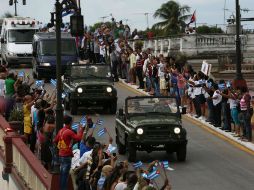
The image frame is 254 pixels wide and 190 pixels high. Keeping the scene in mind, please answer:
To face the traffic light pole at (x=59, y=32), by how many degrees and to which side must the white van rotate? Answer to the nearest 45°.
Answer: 0° — it already faces it

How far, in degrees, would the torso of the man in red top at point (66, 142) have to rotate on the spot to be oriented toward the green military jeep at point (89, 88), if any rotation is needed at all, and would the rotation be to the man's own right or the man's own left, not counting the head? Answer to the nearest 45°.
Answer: approximately 45° to the man's own left

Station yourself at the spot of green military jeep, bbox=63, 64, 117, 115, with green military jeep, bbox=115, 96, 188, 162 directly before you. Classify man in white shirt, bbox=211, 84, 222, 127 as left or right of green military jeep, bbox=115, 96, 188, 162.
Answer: left

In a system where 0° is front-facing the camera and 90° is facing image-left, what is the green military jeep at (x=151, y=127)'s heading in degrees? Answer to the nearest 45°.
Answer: approximately 0°

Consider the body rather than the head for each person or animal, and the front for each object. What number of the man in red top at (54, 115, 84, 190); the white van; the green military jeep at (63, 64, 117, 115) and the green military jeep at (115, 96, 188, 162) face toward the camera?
3

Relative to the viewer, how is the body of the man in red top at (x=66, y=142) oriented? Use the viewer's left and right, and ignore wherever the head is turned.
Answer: facing away from the viewer and to the right of the viewer

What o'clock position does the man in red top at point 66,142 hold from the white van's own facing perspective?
The man in red top is roughly at 12 o'clock from the white van.

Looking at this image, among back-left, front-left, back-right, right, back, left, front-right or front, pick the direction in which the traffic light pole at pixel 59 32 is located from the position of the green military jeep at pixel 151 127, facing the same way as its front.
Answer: front-right

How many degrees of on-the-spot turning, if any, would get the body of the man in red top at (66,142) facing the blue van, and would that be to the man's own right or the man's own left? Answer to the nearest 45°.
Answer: approximately 45° to the man's own left
